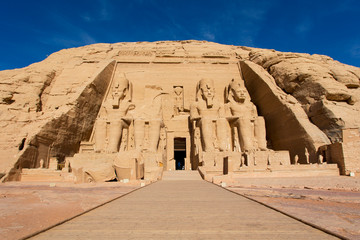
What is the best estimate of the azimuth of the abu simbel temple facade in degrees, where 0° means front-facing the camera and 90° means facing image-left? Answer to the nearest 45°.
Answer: approximately 0°

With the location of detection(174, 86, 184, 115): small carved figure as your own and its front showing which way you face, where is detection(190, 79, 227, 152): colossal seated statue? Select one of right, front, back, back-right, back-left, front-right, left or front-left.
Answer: front-left

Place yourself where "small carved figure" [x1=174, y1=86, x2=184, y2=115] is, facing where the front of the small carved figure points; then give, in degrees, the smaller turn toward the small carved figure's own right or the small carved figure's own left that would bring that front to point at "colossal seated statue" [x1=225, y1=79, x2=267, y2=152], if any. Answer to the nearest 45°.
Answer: approximately 45° to the small carved figure's own left

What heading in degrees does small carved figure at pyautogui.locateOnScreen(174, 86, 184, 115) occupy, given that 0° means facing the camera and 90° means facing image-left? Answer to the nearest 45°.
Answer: approximately 0°
